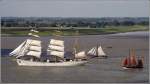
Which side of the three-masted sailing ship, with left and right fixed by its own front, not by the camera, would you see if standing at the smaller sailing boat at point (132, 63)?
back

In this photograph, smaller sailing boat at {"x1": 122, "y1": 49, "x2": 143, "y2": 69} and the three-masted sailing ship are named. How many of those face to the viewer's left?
2

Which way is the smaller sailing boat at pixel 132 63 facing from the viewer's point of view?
to the viewer's left

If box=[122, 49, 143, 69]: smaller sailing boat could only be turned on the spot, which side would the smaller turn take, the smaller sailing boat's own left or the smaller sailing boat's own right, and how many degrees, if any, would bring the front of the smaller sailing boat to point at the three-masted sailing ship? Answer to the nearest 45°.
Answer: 0° — it already faces it

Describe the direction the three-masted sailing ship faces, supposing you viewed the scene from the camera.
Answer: facing to the left of the viewer
